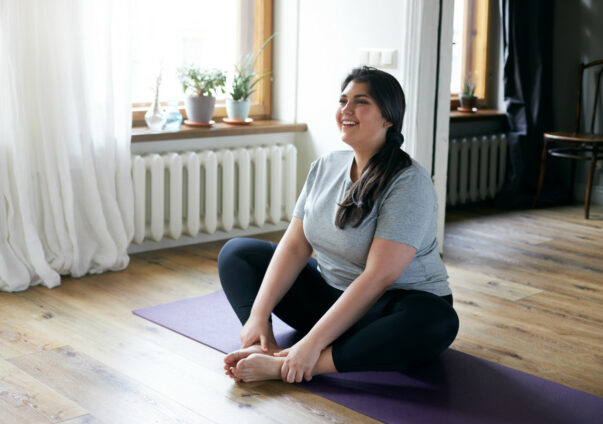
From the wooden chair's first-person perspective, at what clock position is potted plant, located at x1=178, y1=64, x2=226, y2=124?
The potted plant is roughly at 12 o'clock from the wooden chair.

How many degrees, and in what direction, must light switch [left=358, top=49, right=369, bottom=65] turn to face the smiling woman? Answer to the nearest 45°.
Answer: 0° — it already faces them

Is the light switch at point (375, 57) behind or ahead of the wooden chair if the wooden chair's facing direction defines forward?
ahead

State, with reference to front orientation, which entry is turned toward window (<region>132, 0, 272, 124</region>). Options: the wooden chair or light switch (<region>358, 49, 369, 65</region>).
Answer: the wooden chair

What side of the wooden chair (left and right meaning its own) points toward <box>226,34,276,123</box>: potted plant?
front

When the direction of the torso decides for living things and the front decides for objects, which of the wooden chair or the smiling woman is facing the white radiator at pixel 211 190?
the wooden chair

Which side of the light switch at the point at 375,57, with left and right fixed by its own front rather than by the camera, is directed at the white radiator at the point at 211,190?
right

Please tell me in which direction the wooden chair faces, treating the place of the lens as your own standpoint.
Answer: facing the viewer and to the left of the viewer

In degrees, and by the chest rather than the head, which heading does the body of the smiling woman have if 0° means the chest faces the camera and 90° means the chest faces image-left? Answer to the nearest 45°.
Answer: approximately 45°

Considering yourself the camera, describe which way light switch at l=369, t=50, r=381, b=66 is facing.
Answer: facing the viewer

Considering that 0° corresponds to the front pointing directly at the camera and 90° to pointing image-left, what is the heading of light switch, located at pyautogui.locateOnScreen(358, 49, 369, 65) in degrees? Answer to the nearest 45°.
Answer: approximately 0°

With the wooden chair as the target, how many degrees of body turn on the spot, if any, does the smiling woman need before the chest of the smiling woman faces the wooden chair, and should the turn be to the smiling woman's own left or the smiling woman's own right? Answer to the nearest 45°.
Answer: approximately 180°
